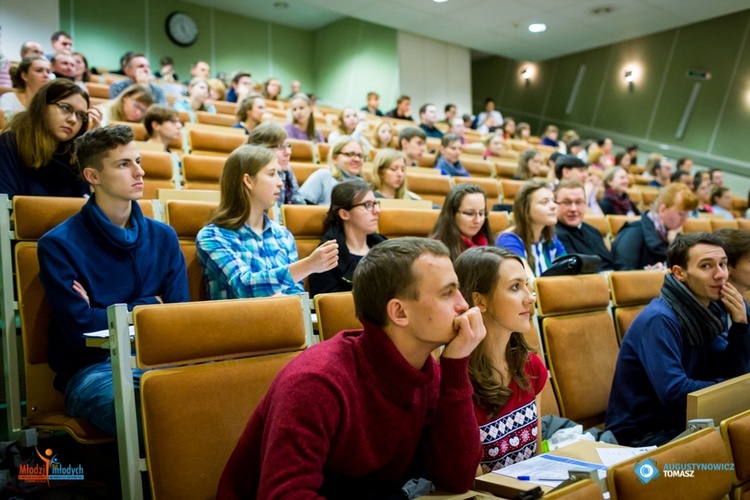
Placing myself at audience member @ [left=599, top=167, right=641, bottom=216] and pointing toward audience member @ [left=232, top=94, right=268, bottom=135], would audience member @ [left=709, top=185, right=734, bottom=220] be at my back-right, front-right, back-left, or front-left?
back-right

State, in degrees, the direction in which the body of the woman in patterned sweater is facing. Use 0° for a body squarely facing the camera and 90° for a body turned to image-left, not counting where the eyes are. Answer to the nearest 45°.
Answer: approximately 315°

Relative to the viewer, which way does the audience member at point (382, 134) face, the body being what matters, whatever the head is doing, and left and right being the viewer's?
facing the viewer and to the right of the viewer

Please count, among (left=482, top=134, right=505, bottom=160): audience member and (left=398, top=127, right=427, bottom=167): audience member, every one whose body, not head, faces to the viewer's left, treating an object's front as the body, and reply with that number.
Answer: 0

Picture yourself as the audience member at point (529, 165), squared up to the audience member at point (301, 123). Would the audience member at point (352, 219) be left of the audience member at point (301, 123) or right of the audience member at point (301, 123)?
left

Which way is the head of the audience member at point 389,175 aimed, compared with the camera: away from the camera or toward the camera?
toward the camera

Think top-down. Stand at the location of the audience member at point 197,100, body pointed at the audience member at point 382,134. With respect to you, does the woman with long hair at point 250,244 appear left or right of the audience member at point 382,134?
right

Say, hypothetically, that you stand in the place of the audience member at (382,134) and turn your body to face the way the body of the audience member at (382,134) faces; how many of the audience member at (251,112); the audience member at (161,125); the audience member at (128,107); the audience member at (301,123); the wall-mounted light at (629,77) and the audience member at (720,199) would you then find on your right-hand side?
4

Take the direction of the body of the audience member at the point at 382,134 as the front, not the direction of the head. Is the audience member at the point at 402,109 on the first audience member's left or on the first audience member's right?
on the first audience member's left

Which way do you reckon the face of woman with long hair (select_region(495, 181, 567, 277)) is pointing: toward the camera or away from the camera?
toward the camera

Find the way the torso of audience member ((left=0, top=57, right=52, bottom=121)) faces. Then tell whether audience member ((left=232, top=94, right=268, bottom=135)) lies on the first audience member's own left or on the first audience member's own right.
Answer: on the first audience member's own left

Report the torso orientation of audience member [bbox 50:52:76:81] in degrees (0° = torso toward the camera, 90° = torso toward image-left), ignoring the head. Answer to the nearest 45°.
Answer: approximately 315°

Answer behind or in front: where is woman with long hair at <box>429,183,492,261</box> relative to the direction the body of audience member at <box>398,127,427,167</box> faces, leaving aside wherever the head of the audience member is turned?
in front

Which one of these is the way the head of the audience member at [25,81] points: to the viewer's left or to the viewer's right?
to the viewer's right

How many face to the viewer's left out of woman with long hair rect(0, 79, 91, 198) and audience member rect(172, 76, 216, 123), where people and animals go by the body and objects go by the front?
0
